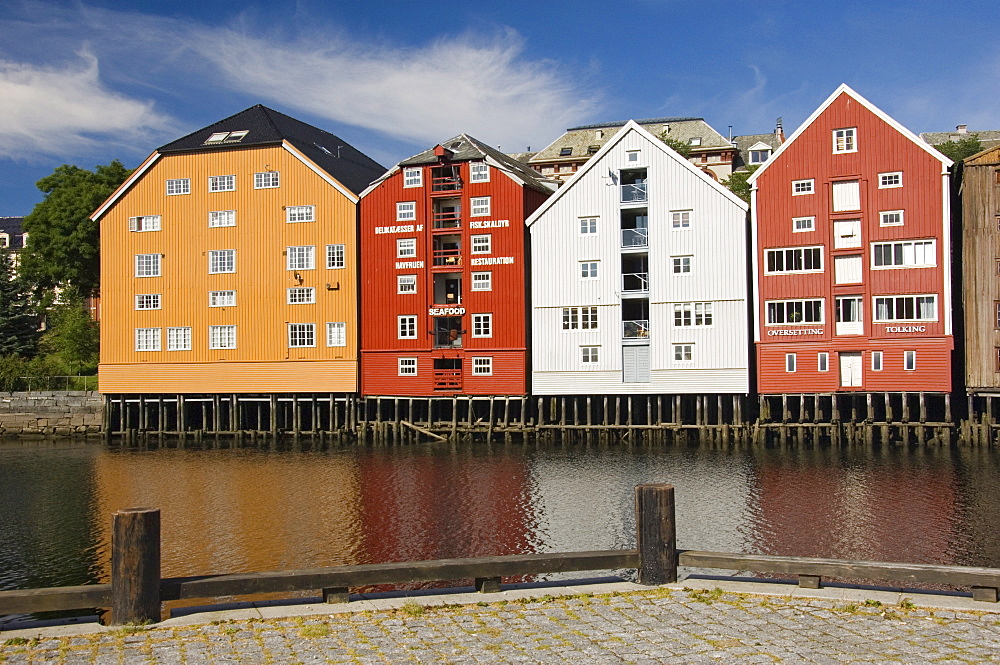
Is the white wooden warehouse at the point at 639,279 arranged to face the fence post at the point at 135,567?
yes

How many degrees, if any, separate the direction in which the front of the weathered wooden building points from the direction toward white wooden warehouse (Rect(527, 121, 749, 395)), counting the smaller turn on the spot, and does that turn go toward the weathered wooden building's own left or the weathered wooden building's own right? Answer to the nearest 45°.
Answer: approximately 90° to the weathered wooden building's own right

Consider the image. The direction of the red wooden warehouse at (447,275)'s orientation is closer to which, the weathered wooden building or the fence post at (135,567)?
the fence post

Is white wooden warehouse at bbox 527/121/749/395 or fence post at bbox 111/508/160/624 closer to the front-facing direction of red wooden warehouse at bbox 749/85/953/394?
the fence post

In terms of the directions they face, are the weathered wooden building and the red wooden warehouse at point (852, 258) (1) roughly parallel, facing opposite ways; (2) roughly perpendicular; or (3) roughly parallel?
roughly parallel

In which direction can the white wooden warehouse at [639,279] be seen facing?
toward the camera

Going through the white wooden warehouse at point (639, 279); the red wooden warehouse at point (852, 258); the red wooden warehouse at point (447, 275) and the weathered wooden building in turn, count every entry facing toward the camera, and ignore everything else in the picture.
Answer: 4

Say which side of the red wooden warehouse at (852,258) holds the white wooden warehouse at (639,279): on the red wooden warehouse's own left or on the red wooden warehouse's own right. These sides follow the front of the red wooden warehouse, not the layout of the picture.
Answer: on the red wooden warehouse's own right

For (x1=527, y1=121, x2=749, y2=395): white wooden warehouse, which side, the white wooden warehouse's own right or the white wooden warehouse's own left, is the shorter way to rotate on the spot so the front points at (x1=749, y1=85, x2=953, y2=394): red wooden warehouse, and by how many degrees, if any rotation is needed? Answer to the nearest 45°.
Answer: approximately 90° to the white wooden warehouse's own left

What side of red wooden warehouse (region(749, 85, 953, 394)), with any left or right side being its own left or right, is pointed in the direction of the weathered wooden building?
left

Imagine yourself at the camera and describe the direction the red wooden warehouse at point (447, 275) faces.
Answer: facing the viewer

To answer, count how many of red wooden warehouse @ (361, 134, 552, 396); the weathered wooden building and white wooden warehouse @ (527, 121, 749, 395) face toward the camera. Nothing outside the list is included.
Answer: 3

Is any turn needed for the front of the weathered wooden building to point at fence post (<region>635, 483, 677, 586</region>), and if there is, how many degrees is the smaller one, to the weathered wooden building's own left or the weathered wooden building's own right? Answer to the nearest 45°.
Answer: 0° — it already faces it

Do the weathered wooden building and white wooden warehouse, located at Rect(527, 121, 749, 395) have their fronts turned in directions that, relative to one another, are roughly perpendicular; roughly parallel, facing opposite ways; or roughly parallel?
roughly parallel

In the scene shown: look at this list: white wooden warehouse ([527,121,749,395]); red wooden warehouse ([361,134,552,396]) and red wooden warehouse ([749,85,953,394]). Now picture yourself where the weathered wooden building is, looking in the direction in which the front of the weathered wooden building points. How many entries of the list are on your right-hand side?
3

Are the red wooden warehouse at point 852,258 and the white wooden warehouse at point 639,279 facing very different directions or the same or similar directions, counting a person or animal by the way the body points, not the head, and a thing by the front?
same or similar directions

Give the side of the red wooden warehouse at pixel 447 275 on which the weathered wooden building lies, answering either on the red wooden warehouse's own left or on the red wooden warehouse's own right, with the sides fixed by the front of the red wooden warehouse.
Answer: on the red wooden warehouse's own left

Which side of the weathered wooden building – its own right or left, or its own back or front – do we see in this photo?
front
